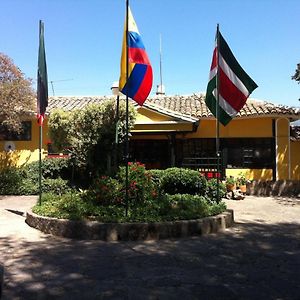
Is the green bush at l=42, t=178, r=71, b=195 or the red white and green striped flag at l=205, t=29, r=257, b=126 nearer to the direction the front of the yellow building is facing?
the red white and green striped flag

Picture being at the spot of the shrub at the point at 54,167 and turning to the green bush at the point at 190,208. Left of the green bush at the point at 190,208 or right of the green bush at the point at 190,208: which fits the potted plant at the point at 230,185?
left

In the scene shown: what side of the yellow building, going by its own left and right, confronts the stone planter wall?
front

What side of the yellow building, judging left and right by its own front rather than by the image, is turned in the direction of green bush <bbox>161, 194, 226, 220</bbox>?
front

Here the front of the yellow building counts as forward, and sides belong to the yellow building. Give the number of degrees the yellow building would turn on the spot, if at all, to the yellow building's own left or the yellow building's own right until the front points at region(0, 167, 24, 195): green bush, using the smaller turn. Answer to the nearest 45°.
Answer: approximately 90° to the yellow building's own right

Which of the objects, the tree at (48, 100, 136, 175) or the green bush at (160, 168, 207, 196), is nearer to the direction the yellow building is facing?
the green bush

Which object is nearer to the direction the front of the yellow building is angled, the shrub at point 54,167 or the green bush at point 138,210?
the green bush

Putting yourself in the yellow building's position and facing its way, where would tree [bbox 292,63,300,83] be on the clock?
The tree is roughly at 10 o'clock from the yellow building.

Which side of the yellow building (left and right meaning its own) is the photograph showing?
front
